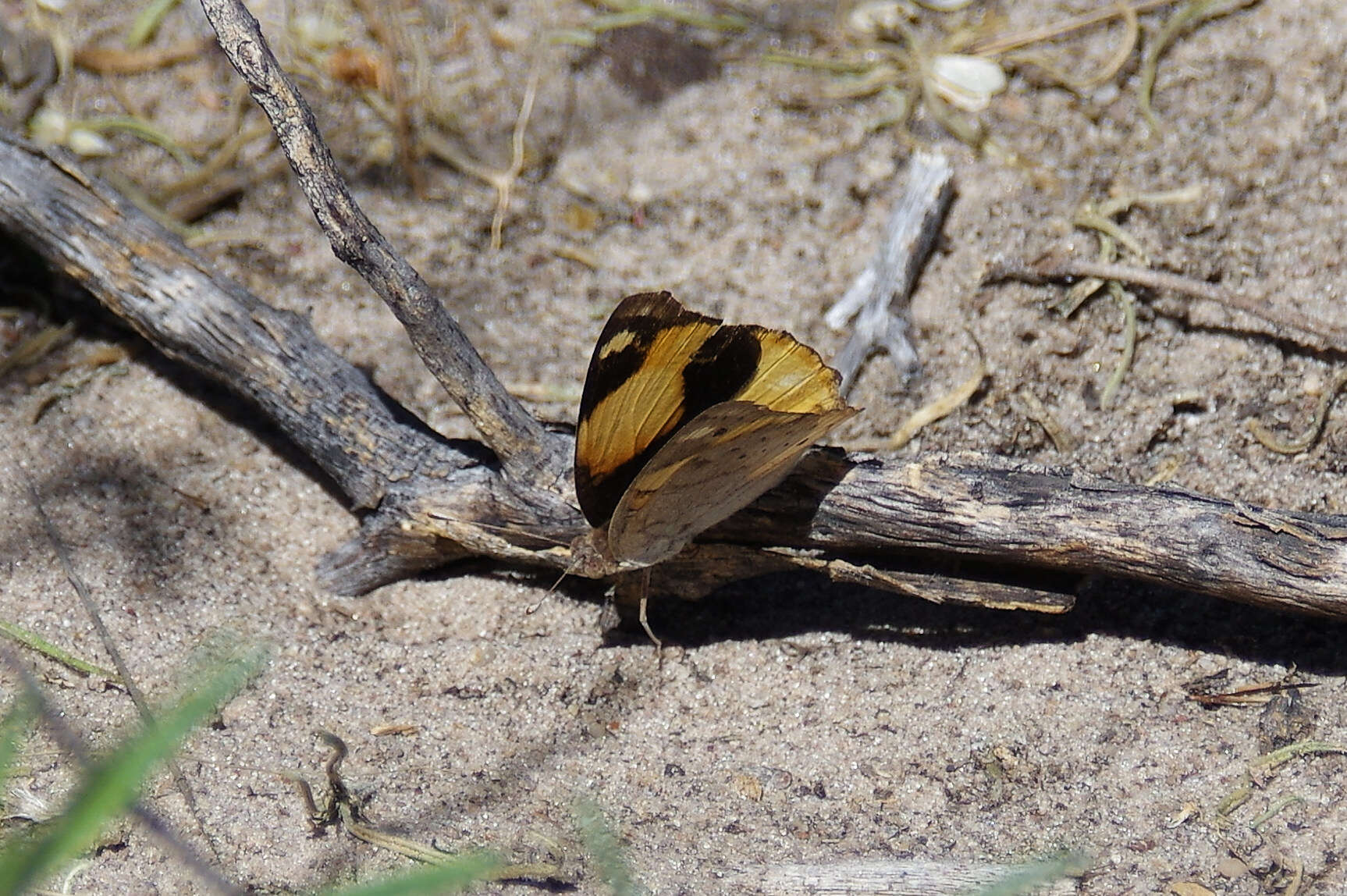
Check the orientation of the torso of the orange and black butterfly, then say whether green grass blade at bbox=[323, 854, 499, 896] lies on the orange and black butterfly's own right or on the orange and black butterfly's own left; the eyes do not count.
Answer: on the orange and black butterfly's own left

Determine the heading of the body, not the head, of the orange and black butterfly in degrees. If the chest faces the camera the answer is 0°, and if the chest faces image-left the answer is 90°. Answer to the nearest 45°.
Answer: approximately 90°
